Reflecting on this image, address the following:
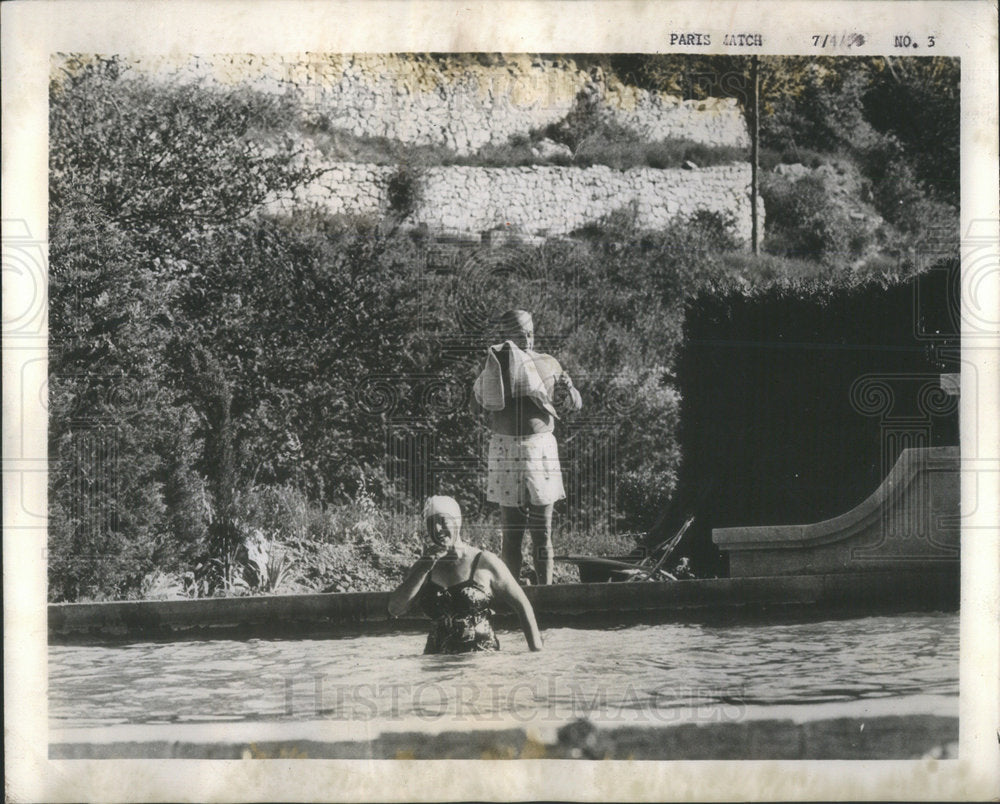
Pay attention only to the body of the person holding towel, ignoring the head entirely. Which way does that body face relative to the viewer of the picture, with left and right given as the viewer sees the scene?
facing the viewer
